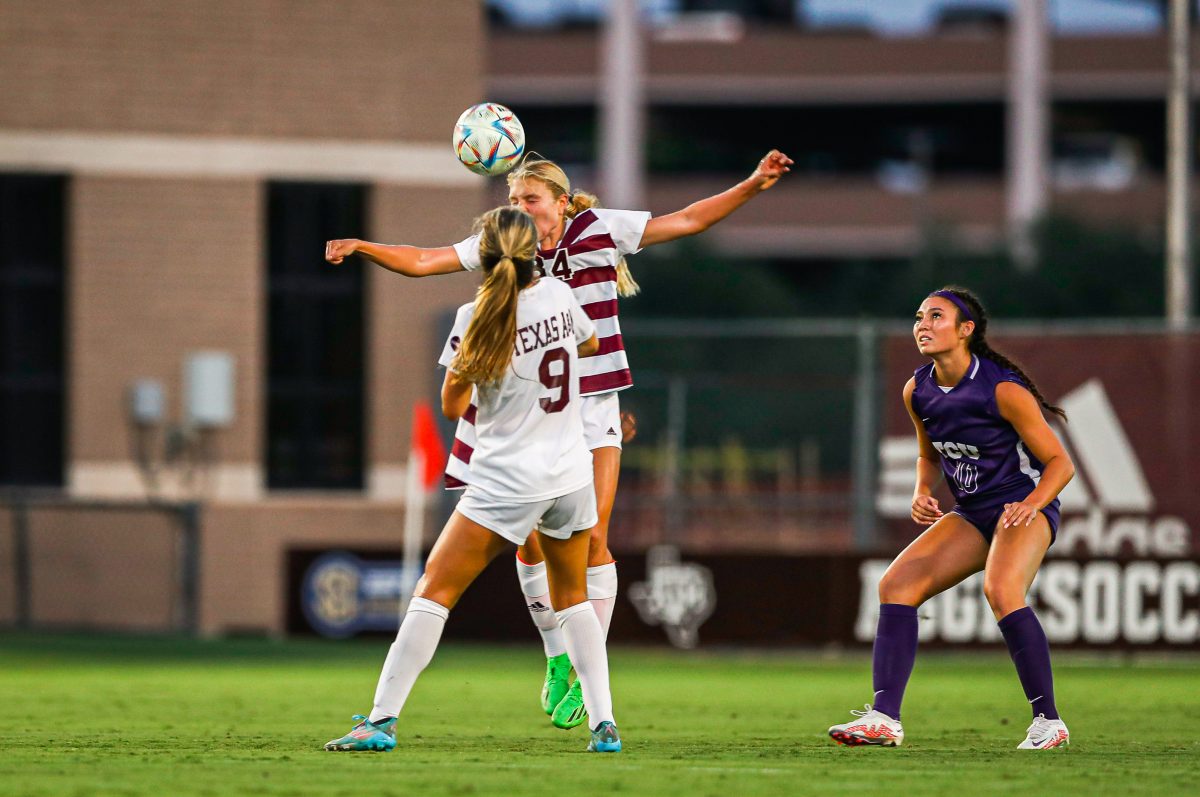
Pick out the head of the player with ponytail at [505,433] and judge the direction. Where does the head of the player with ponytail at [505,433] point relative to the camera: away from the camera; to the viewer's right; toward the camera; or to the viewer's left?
away from the camera

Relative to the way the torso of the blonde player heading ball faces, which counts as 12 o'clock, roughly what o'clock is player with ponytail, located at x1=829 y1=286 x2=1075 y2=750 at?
The player with ponytail is roughly at 8 o'clock from the blonde player heading ball.

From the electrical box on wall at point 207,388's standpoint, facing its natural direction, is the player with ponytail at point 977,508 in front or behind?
in front

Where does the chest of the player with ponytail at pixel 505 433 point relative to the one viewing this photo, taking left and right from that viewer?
facing away from the viewer and to the left of the viewer

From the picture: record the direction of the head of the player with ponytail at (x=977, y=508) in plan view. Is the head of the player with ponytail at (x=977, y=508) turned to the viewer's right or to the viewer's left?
to the viewer's left

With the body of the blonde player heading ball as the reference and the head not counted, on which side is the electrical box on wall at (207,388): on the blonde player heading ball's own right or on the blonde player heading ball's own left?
on the blonde player heading ball's own right

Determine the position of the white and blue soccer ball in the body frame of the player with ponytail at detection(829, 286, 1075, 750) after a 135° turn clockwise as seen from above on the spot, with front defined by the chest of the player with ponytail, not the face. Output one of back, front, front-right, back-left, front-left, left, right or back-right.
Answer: left

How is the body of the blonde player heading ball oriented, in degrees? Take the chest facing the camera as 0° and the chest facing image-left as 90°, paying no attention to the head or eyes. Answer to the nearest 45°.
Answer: approximately 45°

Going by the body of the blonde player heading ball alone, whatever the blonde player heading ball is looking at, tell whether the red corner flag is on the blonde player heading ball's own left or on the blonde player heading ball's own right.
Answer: on the blonde player heading ball's own right

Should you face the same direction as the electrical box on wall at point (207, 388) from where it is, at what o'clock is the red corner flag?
The red corner flag is roughly at 11 o'clock from the electrical box on wall.

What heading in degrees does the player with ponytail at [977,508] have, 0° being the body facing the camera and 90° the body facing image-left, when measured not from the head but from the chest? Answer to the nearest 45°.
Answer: approximately 45°

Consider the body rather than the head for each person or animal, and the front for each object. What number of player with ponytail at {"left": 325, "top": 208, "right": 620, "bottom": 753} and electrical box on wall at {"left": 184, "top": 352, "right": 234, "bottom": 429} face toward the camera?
1
